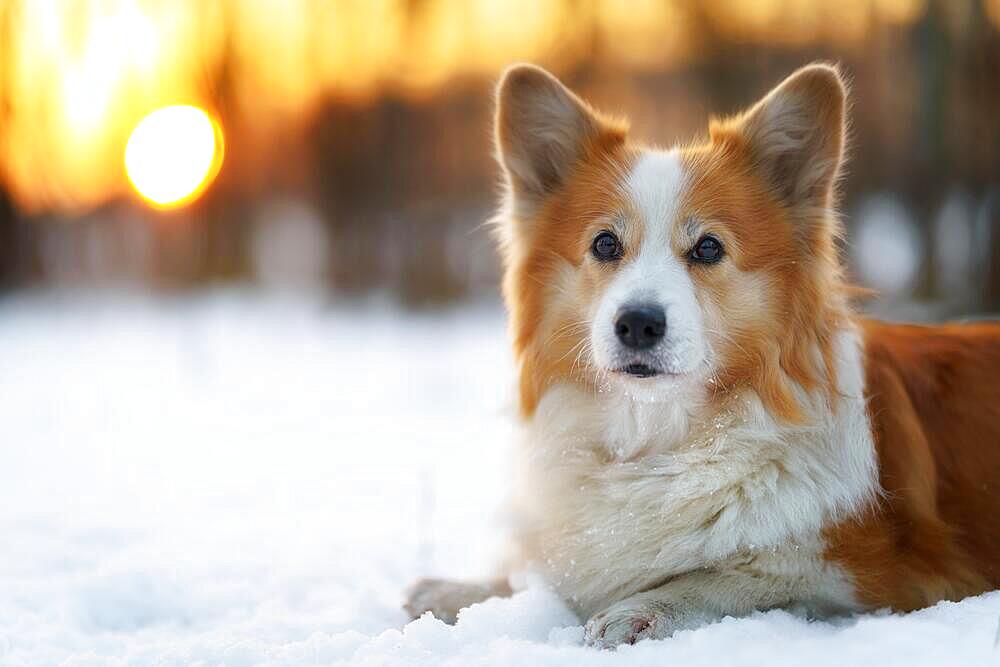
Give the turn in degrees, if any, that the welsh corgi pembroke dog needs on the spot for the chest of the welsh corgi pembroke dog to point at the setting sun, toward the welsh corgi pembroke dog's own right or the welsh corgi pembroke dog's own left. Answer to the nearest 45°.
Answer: approximately 90° to the welsh corgi pembroke dog's own right

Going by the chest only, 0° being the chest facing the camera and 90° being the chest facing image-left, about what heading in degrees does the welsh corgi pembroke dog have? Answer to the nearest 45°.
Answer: approximately 45°
